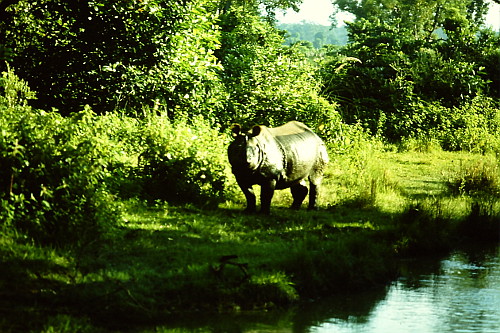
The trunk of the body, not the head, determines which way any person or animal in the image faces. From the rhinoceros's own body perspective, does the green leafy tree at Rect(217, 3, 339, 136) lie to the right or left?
on its right

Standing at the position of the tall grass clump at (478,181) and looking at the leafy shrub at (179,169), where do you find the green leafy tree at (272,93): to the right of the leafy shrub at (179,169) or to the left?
right

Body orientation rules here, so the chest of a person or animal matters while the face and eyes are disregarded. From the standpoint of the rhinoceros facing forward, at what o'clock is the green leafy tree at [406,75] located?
The green leafy tree is roughly at 5 o'clock from the rhinoceros.

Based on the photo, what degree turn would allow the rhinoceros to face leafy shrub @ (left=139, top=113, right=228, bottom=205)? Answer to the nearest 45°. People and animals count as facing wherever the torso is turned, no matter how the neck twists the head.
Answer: approximately 45° to its right

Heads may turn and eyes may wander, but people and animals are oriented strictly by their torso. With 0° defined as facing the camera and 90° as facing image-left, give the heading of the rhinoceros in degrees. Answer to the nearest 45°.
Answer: approximately 45°

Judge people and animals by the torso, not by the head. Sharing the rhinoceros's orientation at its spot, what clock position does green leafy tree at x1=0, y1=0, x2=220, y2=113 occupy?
The green leafy tree is roughly at 3 o'clock from the rhinoceros.

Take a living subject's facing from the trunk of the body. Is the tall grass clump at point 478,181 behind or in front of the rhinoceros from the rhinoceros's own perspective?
behind
